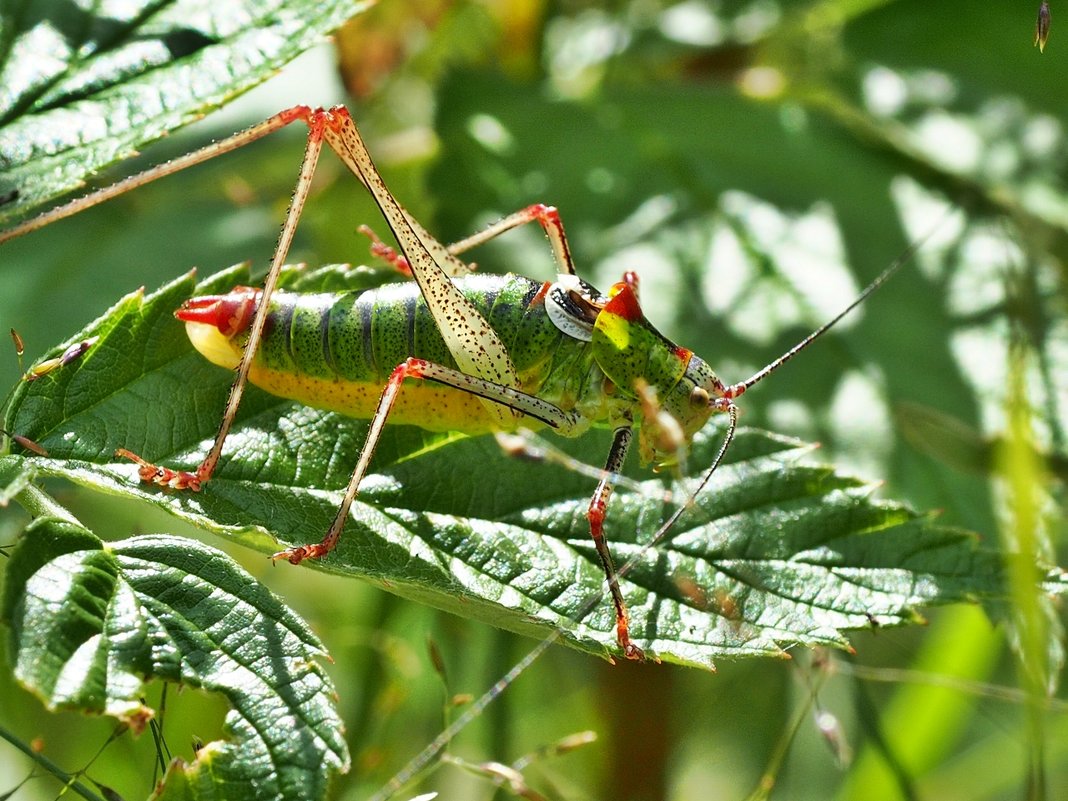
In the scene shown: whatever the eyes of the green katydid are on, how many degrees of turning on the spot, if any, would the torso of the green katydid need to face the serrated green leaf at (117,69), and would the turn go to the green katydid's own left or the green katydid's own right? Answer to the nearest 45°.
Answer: approximately 180°

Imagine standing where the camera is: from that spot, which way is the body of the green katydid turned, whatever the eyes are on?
to the viewer's right
